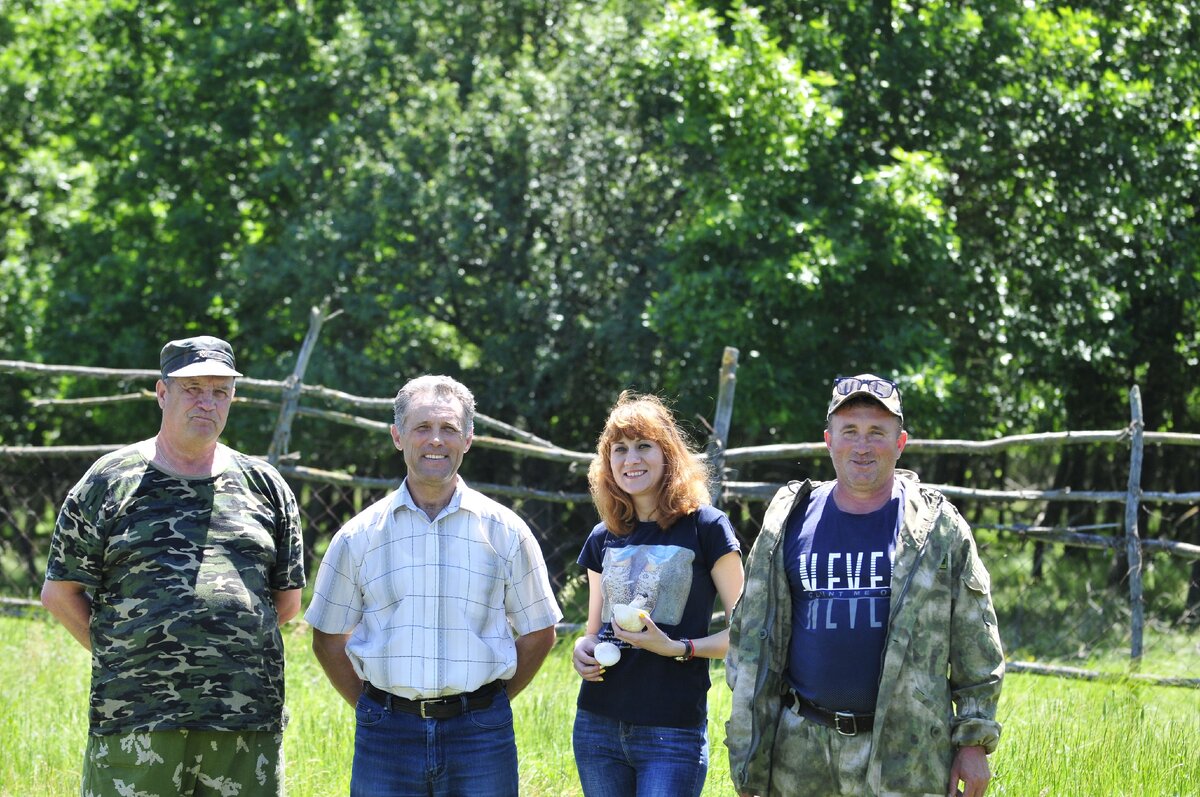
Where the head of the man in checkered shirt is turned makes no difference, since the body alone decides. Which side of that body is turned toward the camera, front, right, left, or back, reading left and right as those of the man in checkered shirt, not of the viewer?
front

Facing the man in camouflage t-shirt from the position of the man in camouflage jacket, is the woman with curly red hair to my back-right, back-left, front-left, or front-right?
front-right

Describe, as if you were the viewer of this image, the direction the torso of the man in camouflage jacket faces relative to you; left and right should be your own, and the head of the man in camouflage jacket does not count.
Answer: facing the viewer

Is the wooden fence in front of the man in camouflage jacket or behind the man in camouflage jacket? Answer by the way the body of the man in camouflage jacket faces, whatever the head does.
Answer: behind

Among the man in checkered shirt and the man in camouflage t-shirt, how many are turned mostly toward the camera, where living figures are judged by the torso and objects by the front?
2

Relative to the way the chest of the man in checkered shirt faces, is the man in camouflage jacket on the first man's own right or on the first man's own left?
on the first man's own left

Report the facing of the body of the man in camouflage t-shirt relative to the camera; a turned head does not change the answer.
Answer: toward the camera

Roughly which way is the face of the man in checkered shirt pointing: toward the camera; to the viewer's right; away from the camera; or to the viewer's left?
toward the camera

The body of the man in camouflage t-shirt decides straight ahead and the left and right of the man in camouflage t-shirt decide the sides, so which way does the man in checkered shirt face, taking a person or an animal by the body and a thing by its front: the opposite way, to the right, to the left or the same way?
the same way
